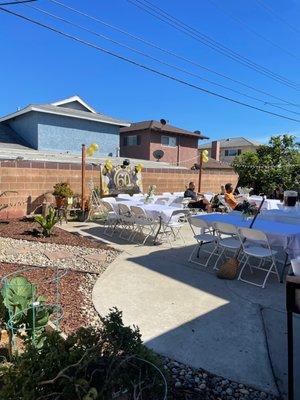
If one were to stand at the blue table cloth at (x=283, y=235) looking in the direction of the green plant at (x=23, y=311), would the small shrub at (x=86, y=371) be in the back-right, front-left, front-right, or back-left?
front-left

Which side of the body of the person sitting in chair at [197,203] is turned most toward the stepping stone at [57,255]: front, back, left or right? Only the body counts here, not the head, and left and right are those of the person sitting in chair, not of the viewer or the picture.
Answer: right

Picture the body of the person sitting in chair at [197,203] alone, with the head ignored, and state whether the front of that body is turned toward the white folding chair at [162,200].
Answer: no

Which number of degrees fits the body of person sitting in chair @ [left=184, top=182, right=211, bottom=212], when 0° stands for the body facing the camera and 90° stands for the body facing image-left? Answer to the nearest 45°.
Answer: approximately 315°

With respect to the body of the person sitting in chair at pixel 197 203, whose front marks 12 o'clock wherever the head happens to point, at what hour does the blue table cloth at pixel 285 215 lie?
The blue table cloth is roughly at 1 o'clock from the person sitting in chair.

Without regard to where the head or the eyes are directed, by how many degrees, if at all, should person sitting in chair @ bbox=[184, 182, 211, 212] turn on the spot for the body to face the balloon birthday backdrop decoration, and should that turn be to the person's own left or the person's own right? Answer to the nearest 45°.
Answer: approximately 135° to the person's own right

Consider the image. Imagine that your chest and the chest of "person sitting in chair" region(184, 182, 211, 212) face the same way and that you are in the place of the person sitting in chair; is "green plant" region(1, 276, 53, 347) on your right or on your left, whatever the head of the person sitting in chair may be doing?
on your right

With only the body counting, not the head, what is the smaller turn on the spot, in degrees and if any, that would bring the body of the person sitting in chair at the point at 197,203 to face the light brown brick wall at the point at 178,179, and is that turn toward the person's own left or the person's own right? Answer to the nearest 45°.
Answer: approximately 135° to the person's own left

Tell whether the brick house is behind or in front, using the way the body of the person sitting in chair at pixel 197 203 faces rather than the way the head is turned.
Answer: behind

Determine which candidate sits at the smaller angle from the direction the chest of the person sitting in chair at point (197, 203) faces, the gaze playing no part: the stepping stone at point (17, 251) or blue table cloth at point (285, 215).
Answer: the blue table cloth

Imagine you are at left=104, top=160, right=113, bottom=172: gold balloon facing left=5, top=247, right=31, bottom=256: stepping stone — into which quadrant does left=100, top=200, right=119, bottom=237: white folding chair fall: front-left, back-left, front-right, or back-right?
front-left

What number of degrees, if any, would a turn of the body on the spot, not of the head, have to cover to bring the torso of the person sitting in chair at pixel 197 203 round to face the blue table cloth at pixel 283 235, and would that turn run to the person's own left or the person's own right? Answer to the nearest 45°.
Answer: approximately 45° to the person's own right

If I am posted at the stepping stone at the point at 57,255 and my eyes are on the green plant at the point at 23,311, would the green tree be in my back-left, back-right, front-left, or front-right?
back-left

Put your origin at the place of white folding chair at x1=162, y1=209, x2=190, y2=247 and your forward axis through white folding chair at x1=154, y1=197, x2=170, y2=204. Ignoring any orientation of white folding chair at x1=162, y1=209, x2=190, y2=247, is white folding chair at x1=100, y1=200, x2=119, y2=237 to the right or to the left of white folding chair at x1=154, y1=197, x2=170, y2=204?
left

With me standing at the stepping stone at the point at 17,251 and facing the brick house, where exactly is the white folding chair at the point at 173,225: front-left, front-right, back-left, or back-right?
front-right

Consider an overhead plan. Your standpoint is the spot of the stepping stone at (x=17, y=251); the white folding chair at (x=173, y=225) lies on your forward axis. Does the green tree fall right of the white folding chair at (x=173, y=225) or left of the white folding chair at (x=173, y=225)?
left

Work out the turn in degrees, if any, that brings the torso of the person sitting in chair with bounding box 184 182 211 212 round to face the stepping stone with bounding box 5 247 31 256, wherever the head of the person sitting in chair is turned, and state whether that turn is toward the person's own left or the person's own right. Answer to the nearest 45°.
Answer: approximately 90° to the person's own right
